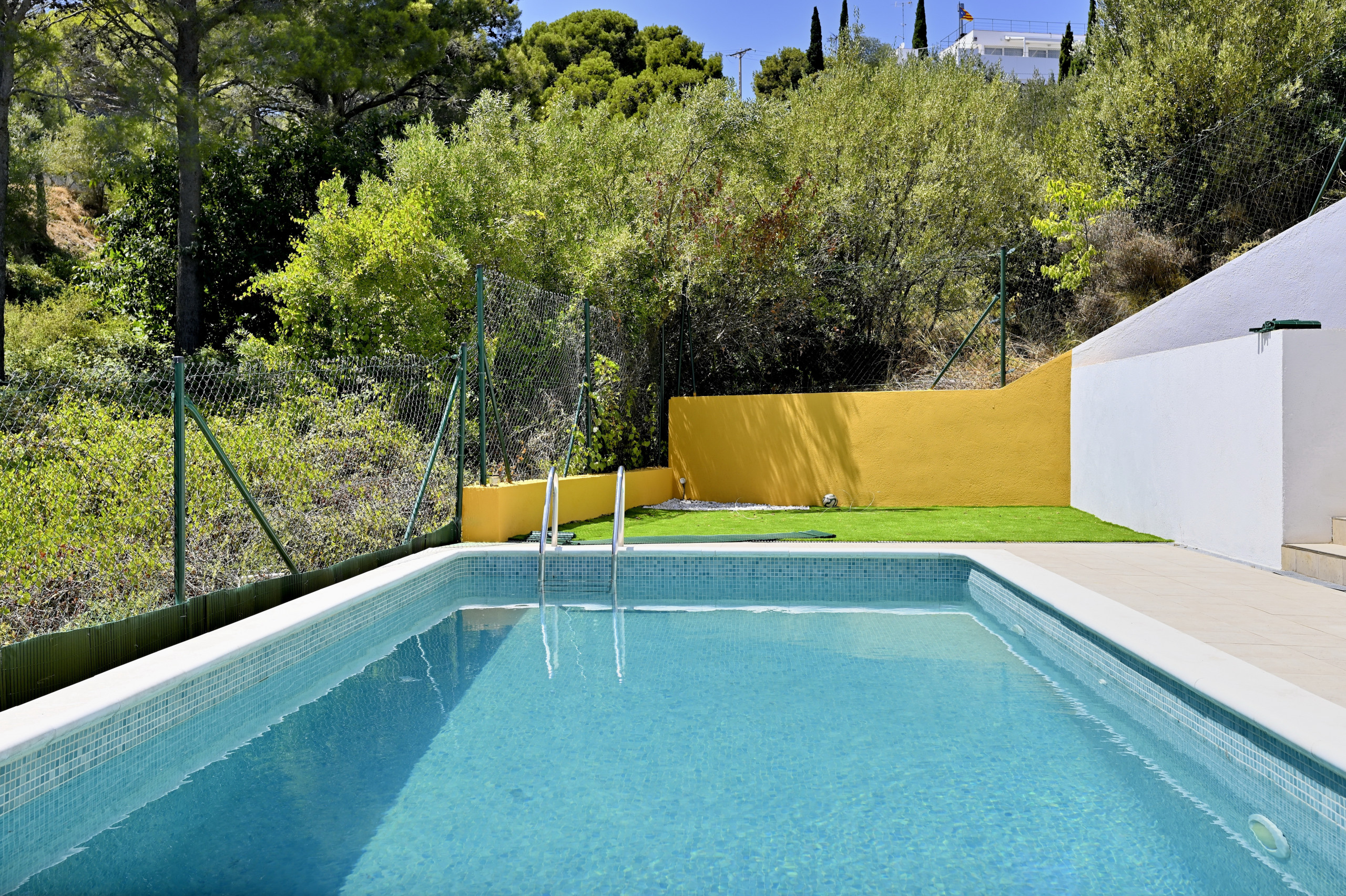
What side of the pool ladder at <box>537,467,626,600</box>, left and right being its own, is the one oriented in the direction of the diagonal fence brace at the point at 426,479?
right

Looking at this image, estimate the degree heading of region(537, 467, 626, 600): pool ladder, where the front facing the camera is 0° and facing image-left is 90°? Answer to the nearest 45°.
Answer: approximately 0°

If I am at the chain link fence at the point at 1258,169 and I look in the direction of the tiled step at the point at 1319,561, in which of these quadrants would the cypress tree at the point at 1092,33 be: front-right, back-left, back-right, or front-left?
back-right

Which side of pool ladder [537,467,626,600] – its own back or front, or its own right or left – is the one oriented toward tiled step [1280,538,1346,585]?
left

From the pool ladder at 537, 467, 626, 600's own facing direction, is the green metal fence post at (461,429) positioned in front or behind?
behind

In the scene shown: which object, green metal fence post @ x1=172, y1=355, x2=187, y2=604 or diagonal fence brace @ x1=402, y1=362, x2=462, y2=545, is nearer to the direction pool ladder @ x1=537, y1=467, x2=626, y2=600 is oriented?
the green metal fence post

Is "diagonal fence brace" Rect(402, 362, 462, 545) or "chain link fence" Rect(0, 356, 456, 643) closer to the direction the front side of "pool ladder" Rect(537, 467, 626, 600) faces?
the chain link fence

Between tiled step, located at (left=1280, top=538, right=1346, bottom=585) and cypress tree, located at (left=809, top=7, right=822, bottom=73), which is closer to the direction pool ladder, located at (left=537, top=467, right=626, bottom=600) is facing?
the tiled step

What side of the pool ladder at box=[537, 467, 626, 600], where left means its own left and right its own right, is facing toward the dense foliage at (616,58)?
back

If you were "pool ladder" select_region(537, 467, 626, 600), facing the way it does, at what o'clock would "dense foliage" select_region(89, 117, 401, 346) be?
The dense foliage is roughly at 5 o'clock from the pool ladder.
